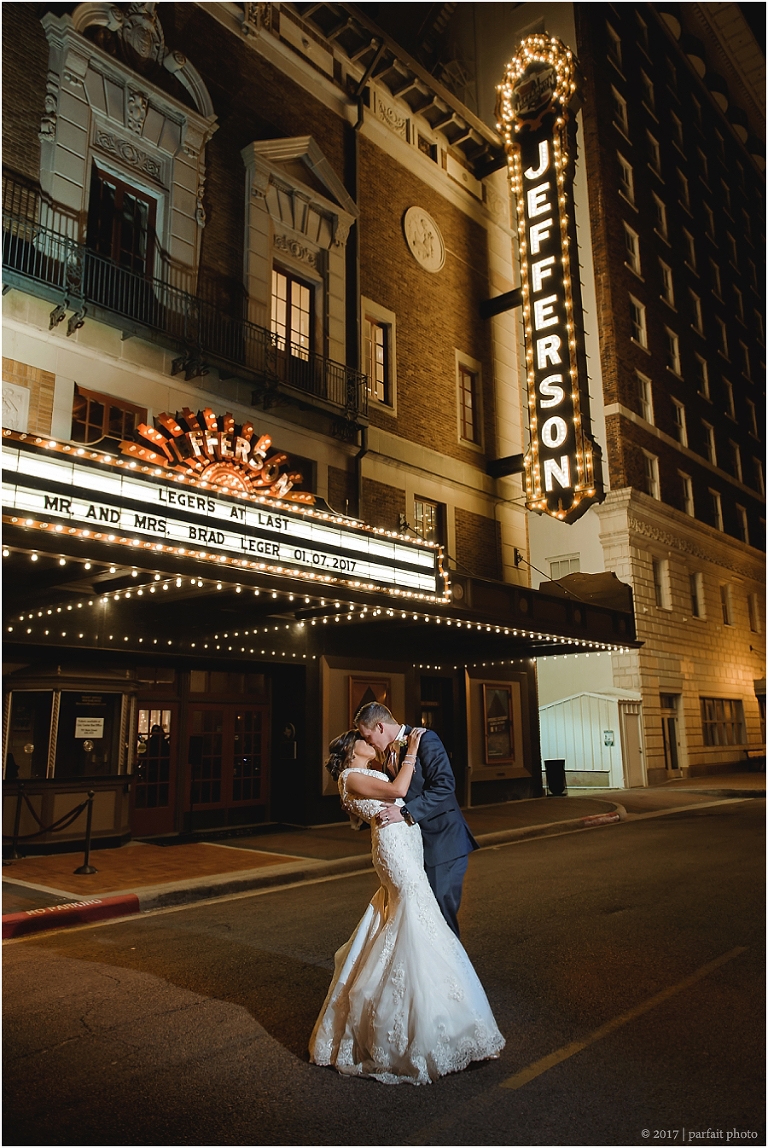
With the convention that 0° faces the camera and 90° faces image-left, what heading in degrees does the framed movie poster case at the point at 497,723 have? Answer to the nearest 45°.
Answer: approximately 315°

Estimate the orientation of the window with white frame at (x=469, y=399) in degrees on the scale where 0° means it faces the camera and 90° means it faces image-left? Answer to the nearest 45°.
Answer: approximately 315°

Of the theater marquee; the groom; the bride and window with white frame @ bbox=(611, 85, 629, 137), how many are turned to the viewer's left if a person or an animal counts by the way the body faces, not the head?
1

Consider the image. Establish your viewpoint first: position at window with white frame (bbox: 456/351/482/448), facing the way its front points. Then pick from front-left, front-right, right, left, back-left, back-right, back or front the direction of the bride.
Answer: front-right

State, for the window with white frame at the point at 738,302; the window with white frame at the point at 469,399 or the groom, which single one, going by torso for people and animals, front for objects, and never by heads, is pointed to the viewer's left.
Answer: the groom

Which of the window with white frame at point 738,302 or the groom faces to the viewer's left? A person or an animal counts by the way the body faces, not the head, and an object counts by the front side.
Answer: the groom

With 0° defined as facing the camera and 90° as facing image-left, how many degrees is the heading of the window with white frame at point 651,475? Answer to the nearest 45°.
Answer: approximately 315°

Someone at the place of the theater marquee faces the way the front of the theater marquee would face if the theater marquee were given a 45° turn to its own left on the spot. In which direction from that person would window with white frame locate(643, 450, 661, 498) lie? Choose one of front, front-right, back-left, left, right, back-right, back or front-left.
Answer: front-left

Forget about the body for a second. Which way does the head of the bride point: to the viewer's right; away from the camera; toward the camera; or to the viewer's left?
to the viewer's right

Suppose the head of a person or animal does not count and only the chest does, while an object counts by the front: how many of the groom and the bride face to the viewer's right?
1
